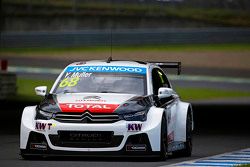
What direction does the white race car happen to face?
toward the camera
